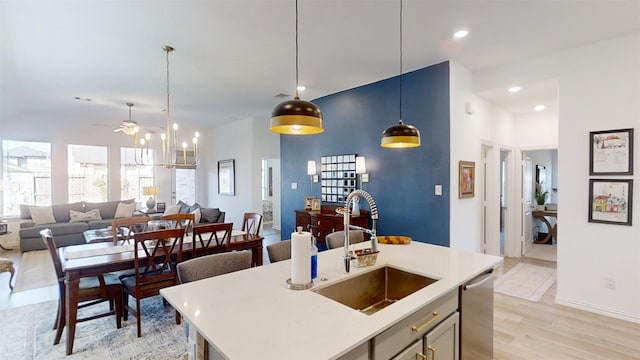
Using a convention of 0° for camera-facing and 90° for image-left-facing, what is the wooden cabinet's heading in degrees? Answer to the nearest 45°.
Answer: approximately 45°

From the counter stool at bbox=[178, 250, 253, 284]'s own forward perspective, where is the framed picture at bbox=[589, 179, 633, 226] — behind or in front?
in front

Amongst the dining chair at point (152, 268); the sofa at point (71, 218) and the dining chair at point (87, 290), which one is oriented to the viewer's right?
the dining chair at point (87, 290)

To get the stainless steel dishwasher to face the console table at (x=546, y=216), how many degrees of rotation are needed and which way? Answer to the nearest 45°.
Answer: approximately 135° to its left

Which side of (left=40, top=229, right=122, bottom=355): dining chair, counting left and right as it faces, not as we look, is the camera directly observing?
right

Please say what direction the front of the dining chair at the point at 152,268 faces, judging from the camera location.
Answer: facing away from the viewer and to the left of the viewer
